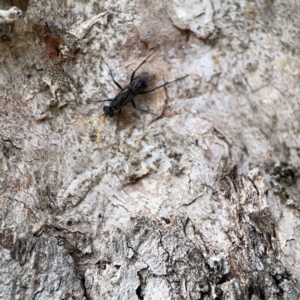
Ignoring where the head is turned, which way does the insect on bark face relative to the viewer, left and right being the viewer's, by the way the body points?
facing the viewer and to the left of the viewer
